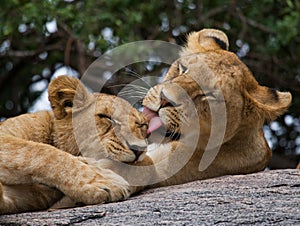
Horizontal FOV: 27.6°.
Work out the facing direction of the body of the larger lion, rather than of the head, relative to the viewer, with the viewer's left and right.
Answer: facing the viewer and to the left of the viewer

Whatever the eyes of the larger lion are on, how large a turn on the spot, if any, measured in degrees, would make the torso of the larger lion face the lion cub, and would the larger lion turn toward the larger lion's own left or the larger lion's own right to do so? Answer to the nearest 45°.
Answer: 0° — it already faces it
